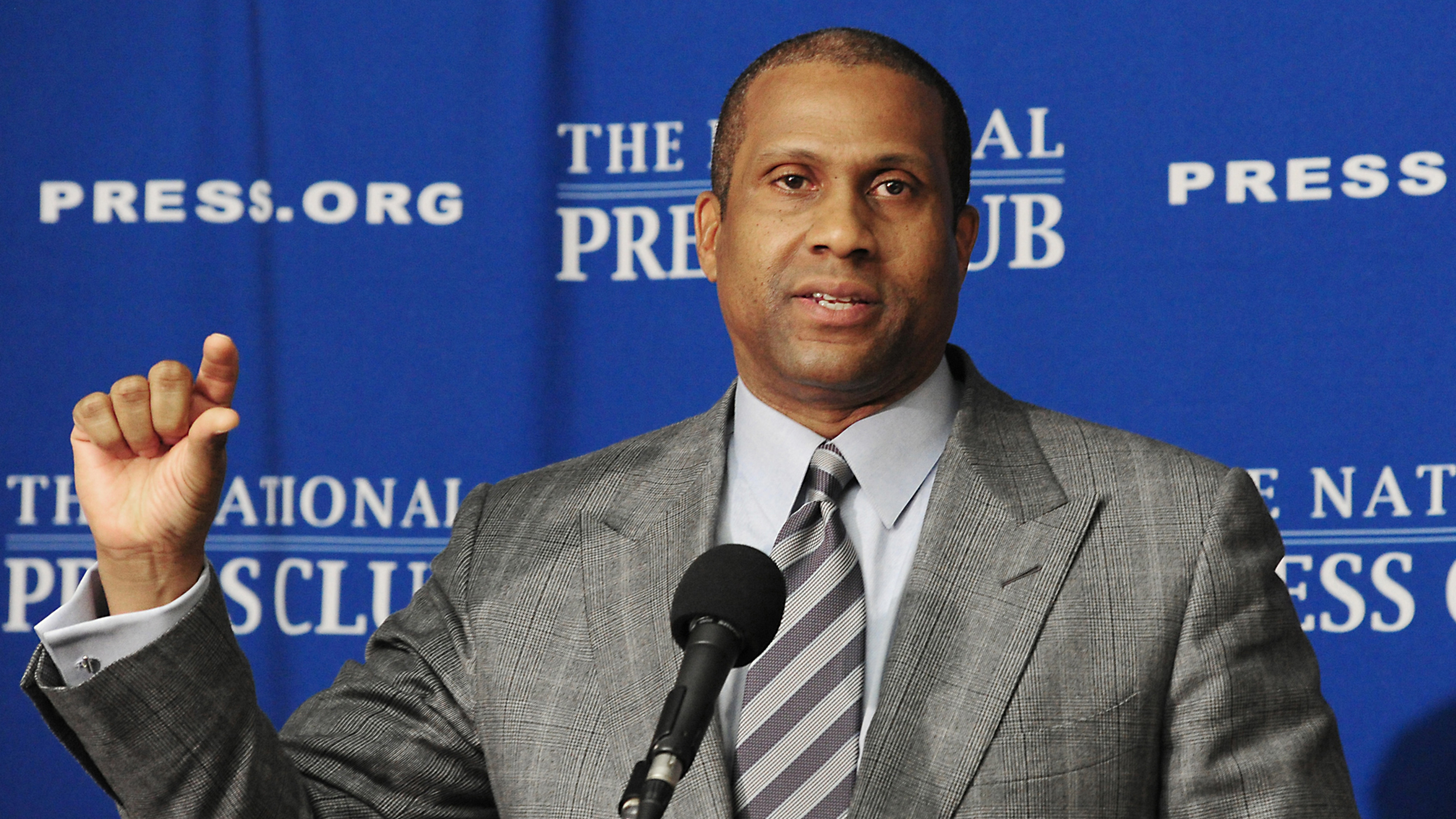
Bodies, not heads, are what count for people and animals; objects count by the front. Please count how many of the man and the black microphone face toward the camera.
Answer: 1

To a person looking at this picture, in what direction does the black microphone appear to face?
facing away from the viewer and to the right of the viewer

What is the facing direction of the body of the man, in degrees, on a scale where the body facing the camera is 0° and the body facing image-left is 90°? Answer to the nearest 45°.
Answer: approximately 0°
